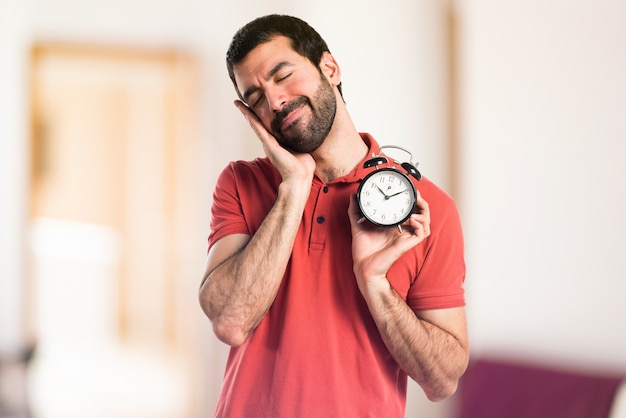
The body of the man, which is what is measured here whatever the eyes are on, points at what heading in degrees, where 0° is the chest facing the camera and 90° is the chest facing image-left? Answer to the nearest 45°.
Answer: approximately 0°
